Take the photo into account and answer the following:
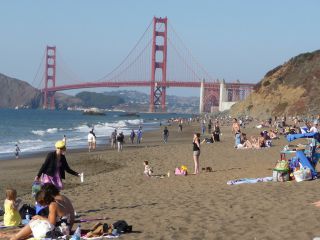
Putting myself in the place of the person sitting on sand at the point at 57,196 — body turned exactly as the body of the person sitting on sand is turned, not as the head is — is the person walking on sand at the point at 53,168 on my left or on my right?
on my right

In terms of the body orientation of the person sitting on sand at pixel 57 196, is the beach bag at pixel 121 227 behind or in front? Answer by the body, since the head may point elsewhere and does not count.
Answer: behind

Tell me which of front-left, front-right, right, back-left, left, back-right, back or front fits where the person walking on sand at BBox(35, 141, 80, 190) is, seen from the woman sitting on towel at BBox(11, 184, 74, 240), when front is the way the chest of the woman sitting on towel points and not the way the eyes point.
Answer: right

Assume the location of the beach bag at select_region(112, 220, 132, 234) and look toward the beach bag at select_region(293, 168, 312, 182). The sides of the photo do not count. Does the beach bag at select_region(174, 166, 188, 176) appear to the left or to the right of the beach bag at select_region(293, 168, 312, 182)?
left

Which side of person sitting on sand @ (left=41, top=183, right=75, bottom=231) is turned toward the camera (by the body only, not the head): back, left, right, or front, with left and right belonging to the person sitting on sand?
left

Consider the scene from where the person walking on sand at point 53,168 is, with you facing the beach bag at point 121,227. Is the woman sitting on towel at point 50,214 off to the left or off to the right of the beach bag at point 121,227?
right
